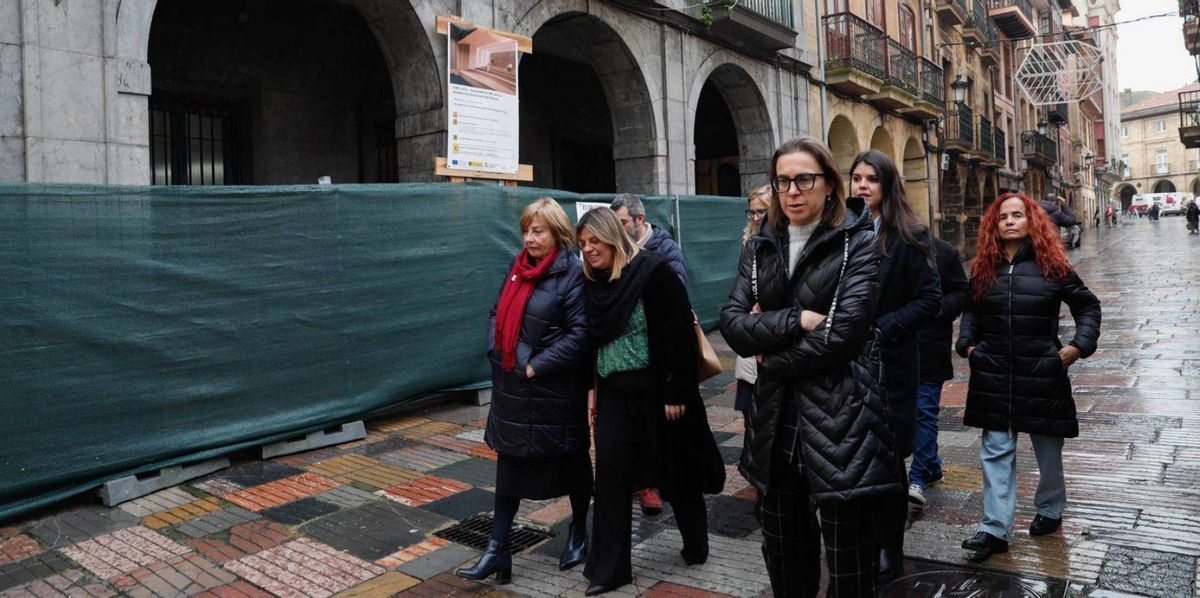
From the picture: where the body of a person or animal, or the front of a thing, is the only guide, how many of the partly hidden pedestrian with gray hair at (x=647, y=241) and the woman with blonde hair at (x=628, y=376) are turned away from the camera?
0

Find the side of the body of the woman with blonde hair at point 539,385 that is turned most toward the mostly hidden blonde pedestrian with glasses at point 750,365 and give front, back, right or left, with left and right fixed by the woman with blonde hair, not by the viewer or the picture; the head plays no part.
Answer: back

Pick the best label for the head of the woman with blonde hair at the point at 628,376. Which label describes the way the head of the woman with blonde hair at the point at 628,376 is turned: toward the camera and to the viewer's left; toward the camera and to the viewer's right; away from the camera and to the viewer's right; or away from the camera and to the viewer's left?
toward the camera and to the viewer's left

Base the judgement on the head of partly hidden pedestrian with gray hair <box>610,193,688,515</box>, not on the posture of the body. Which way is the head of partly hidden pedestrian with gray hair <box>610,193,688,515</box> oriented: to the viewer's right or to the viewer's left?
to the viewer's left

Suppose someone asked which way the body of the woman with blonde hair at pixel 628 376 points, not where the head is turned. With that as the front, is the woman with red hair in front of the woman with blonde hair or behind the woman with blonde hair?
behind

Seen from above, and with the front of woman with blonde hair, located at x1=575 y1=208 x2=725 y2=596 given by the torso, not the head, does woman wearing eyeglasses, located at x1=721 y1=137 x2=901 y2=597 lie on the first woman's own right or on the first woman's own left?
on the first woman's own left

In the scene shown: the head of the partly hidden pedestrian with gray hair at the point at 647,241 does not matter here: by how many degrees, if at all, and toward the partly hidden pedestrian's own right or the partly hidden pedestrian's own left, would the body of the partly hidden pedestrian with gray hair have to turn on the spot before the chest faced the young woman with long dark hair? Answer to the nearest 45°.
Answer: approximately 90° to the partly hidden pedestrian's own left

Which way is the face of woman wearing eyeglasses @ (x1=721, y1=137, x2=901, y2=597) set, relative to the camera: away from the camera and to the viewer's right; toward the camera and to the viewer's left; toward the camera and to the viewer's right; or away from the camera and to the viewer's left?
toward the camera and to the viewer's left
